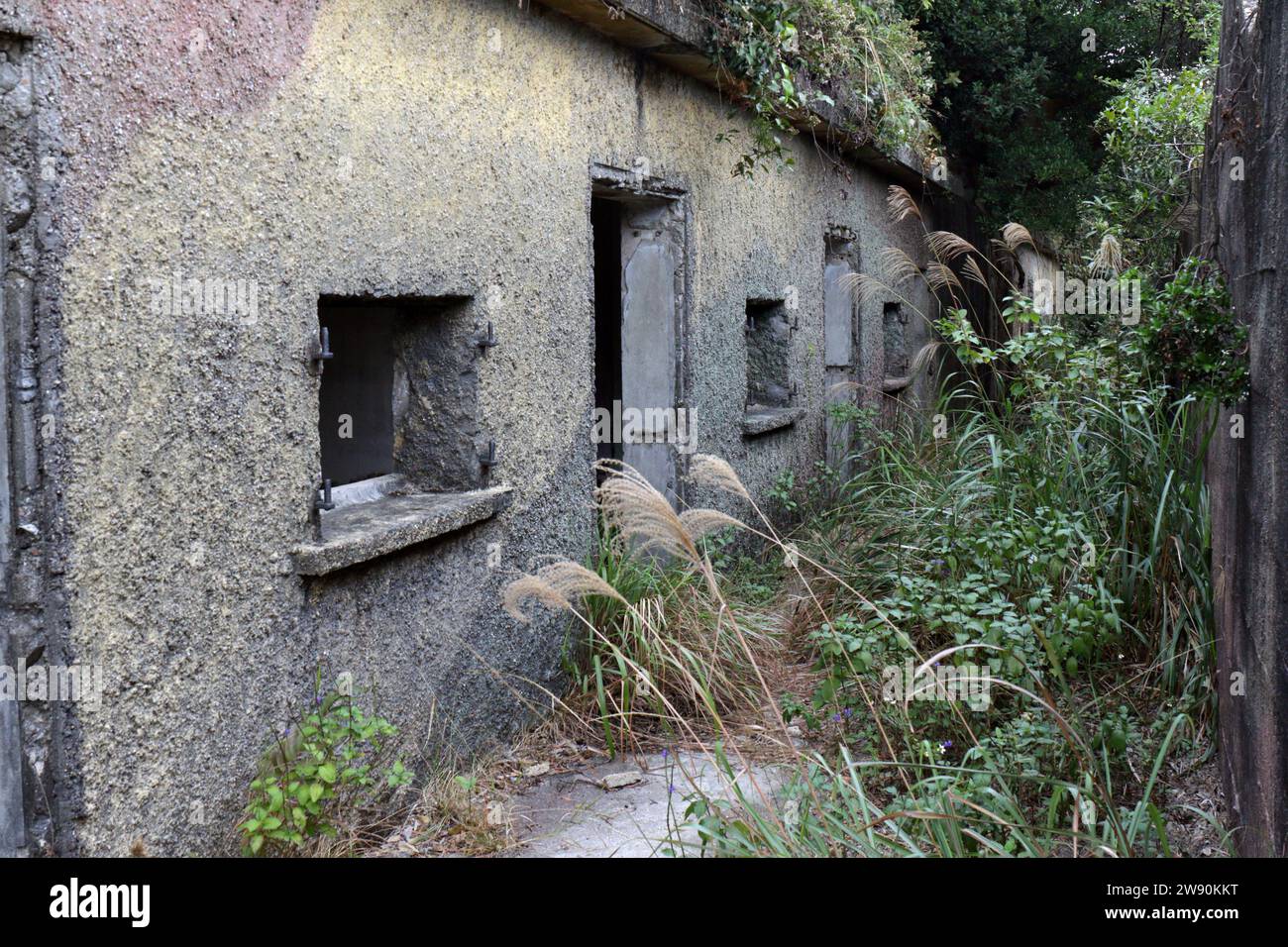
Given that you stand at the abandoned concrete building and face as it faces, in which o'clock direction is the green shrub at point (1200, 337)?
The green shrub is roughly at 11 o'clock from the abandoned concrete building.

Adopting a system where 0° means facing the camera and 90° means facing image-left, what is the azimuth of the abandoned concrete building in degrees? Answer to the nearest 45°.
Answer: approximately 315°

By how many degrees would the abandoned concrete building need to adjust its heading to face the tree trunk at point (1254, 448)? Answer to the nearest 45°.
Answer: approximately 45° to its left
